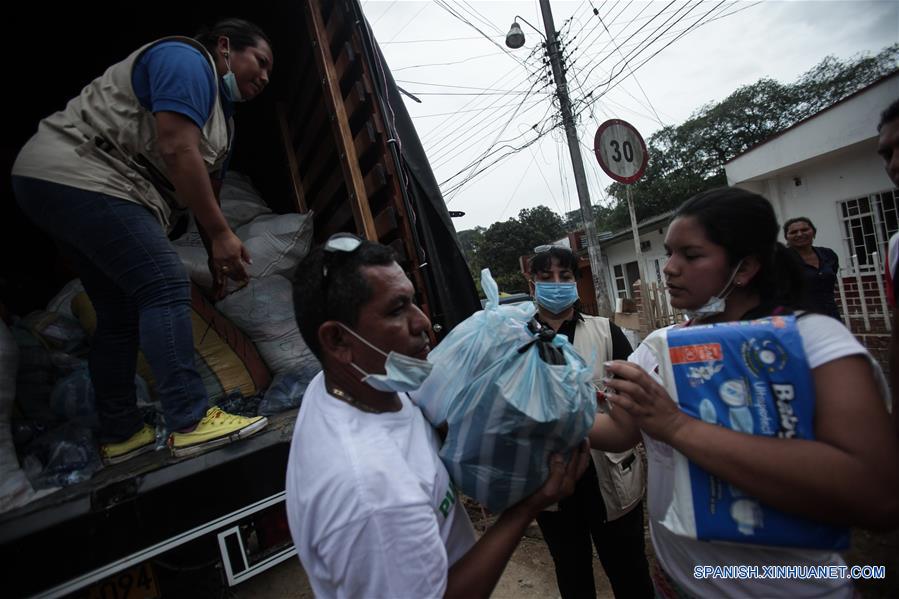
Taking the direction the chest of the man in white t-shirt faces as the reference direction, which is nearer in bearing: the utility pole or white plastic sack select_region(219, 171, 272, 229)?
the utility pole

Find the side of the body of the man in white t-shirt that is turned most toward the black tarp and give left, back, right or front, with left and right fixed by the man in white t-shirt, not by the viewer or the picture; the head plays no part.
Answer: left

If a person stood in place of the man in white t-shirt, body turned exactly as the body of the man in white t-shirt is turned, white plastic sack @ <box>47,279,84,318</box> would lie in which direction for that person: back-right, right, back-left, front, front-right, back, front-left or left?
back-left

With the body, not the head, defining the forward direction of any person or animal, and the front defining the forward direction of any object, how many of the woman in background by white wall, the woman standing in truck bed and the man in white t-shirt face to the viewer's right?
2

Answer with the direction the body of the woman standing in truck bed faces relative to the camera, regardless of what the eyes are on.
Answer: to the viewer's right

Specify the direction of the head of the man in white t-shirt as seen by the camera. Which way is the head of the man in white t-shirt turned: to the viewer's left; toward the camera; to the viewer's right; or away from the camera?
to the viewer's right

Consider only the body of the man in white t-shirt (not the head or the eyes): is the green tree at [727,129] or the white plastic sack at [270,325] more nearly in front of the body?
the green tree

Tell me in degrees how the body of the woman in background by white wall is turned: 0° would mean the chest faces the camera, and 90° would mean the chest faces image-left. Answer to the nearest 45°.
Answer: approximately 0°

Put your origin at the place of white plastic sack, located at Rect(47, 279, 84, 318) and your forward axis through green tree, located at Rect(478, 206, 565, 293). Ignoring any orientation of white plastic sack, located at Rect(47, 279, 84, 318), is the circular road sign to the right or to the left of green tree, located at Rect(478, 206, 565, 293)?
right

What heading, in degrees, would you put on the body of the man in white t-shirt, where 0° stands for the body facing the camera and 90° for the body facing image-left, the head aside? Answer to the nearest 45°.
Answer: approximately 270°

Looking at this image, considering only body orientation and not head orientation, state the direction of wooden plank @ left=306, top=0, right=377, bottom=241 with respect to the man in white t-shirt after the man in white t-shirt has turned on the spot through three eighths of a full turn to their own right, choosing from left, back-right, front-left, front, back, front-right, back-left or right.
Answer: back-right
